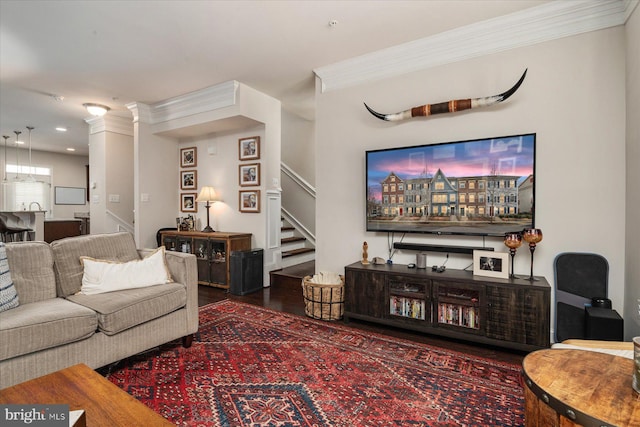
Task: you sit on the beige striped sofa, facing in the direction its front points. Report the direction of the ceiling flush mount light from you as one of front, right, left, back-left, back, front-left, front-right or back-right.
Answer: back-left

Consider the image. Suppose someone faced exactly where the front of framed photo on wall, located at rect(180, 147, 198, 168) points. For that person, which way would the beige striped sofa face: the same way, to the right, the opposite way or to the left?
to the left

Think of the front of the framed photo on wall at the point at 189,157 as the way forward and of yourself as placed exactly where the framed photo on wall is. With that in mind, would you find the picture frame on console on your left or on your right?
on your left

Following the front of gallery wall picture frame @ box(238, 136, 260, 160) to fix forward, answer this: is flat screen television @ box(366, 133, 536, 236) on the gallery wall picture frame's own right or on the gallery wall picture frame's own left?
on the gallery wall picture frame's own left

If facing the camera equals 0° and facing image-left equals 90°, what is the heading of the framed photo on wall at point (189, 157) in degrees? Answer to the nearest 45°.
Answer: approximately 45°

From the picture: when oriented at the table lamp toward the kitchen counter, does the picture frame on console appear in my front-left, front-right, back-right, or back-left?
back-left
